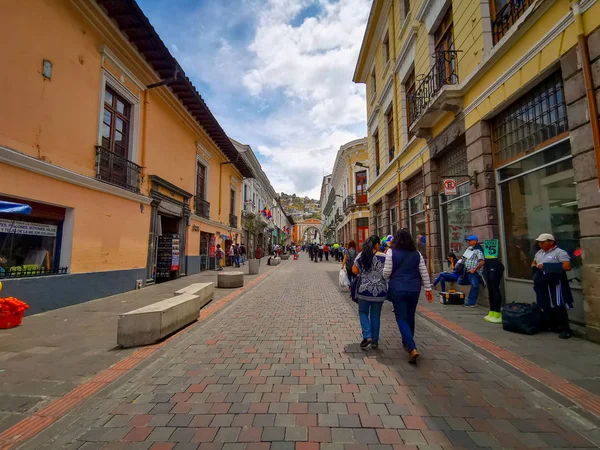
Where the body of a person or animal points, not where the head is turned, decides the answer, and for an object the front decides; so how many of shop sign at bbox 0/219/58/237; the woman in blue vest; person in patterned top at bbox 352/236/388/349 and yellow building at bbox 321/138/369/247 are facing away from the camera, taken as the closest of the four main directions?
2

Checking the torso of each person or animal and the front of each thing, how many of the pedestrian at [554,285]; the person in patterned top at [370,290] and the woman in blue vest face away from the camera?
2

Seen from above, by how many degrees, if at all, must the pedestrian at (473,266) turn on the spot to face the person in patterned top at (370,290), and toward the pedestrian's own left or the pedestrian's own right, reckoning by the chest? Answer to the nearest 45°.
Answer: approximately 45° to the pedestrian's own left

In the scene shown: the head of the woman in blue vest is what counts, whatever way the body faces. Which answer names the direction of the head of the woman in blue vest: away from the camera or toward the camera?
away from the camera

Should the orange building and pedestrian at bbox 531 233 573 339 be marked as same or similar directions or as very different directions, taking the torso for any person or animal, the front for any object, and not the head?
very different directions

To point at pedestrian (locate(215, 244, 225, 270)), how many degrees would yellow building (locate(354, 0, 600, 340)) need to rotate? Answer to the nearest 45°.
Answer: approximately 45° to its right

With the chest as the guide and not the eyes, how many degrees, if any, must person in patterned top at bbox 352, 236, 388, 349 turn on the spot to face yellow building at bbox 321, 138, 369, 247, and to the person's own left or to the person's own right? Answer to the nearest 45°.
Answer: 0° — they already face it

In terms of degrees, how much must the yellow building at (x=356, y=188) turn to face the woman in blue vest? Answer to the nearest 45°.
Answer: approximately 45° to its left

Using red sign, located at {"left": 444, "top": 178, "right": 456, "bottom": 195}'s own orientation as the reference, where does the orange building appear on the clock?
The orange building is roughly at 2 o'clock from the red sign.

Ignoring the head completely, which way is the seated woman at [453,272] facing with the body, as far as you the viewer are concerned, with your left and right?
facing to the left of the viewer

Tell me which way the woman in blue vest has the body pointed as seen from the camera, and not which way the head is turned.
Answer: away from the camera

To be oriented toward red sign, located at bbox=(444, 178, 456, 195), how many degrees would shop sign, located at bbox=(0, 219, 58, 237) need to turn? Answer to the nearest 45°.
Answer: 0° — it already faces it

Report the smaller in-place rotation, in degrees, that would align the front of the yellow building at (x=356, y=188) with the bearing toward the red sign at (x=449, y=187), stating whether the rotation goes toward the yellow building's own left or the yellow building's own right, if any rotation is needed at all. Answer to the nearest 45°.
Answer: approximately 45° to the yellow building's own left
